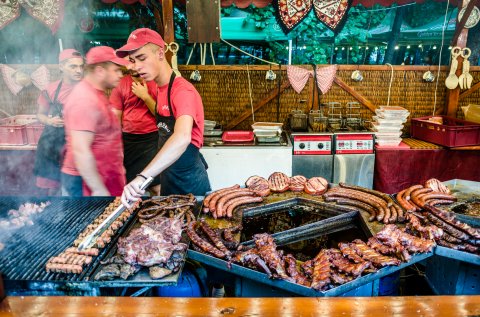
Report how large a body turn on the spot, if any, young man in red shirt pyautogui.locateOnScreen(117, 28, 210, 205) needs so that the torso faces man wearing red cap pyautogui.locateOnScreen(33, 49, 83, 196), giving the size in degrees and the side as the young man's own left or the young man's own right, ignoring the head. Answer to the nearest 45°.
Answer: approximately 90° to the young man's own right

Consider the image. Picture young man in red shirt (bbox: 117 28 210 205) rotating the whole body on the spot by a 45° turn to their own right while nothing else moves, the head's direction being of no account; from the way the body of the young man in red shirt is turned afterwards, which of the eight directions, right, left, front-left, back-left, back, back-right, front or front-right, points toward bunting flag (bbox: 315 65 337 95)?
back-right

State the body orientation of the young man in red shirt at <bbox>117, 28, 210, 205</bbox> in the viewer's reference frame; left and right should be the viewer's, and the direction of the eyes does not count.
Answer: facing the viewer and to the left of the viewer

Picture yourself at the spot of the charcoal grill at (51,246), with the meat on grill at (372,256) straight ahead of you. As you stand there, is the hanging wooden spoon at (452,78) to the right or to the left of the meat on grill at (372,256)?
left

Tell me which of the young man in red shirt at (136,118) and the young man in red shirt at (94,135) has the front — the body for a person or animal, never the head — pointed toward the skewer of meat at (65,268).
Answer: the young man in red shirt at (136,118)
